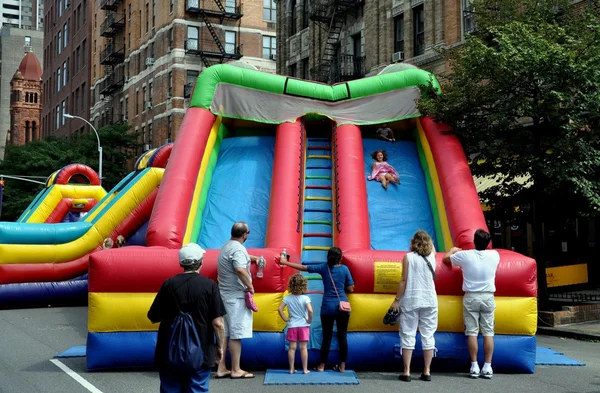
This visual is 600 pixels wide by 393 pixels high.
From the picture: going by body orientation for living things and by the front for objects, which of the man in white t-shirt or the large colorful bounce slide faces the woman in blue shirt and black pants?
the large colorful bounce slide

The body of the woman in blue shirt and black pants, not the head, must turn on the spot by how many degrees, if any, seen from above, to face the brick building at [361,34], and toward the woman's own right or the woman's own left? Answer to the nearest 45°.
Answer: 0° — they already face it

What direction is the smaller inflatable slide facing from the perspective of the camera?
to the viewer's left

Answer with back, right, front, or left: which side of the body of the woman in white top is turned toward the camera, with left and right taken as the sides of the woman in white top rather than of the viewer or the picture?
back

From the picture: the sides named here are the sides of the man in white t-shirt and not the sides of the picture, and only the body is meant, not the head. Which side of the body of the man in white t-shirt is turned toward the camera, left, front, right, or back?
back

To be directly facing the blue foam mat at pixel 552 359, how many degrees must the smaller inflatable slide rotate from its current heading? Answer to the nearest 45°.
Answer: approximately 135° to its left

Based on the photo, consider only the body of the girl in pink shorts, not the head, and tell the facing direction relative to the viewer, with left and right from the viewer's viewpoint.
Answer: facing away from the viewer

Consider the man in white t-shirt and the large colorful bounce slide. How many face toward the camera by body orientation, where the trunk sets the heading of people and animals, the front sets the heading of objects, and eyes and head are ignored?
1

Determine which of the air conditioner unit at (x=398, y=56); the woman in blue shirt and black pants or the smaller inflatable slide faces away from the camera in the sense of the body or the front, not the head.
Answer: the woman in blue shirt and black pants

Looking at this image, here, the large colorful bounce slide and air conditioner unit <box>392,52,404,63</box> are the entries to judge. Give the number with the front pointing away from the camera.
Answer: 0

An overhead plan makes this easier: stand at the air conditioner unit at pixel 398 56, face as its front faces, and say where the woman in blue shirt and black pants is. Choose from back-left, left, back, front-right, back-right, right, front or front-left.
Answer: front-left

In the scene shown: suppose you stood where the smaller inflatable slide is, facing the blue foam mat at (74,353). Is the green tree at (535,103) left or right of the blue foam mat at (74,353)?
left

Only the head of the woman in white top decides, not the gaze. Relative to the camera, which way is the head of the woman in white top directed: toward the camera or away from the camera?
away from the camera

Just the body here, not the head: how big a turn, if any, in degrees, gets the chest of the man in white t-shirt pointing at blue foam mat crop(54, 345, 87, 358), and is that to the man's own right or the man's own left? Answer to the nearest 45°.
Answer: approximately 90° to the man's own left

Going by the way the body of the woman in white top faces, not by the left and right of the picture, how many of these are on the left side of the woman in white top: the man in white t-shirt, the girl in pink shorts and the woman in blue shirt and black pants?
2

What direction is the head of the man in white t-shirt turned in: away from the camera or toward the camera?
away from the camera

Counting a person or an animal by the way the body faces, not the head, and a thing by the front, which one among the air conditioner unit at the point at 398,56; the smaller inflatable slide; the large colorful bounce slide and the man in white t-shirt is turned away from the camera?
the man in white t-shirt

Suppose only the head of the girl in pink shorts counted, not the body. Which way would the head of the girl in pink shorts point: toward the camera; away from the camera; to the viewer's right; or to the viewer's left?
away from the camera

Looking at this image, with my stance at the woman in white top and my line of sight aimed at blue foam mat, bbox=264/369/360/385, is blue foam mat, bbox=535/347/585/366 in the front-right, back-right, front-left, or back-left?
back-right
